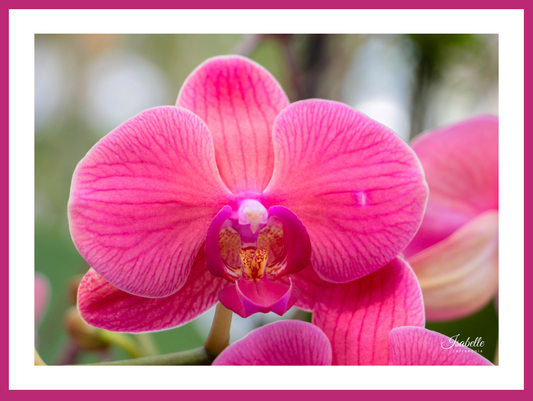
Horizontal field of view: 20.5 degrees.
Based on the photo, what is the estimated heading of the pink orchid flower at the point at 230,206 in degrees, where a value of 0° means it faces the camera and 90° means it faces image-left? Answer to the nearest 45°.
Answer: approximately 0°
